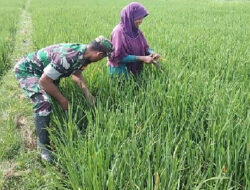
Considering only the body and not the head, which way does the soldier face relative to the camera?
to the viewer's right

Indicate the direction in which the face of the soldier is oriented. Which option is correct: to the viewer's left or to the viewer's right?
to the viewer's right

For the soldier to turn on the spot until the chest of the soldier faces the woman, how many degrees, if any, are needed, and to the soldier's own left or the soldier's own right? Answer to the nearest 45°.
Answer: approximately 45° to the soldier's own left
